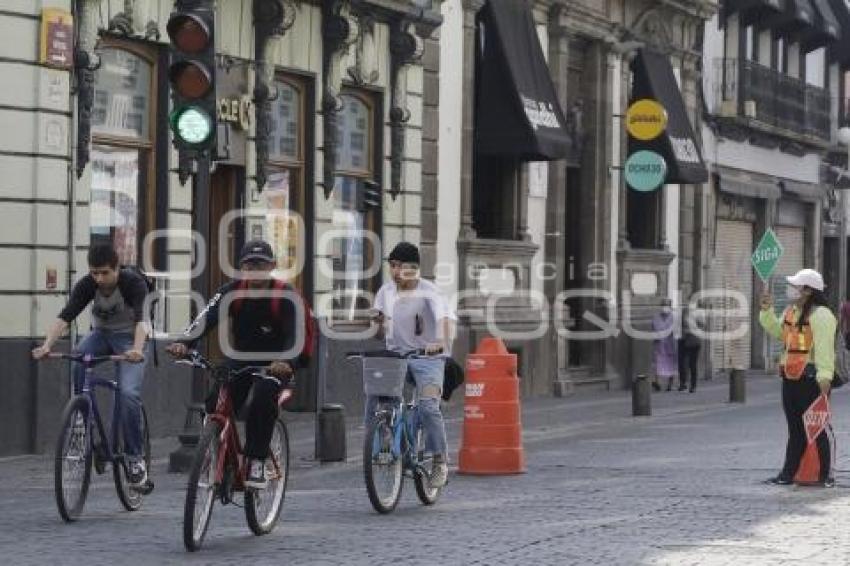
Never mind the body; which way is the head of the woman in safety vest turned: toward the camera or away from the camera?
toward the camera

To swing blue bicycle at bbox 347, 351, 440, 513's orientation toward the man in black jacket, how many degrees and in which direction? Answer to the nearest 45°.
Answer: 0° — it already faces them

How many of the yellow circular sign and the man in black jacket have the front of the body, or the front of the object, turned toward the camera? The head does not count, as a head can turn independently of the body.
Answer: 2

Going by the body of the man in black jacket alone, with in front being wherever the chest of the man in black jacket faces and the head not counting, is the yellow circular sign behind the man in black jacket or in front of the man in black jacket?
behind

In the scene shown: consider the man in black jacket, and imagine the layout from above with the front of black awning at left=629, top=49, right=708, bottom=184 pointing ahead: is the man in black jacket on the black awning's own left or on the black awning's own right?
on the black awning's own right

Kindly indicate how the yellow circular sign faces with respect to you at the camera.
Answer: facing the viewer

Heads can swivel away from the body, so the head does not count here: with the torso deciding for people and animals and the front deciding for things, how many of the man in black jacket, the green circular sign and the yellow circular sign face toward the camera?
3

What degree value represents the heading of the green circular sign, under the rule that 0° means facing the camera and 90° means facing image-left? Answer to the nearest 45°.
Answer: approximately 0°

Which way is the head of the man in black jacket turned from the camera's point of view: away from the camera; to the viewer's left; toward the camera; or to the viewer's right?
toward the camera

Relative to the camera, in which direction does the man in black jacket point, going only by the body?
toward the camera

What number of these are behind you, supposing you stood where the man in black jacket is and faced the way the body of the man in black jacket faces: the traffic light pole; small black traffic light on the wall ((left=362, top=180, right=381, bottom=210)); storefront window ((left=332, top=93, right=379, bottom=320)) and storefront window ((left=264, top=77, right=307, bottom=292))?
4

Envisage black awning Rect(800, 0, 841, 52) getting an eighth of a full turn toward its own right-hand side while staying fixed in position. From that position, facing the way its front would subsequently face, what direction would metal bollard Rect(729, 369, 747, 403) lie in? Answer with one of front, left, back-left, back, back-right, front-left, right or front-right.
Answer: front

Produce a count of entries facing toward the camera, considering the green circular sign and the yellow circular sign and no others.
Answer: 2

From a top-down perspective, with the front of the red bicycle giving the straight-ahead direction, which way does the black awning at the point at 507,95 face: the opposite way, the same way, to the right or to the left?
to the left

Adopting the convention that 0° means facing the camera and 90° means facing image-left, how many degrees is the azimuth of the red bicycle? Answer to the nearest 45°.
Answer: approximately 45°
